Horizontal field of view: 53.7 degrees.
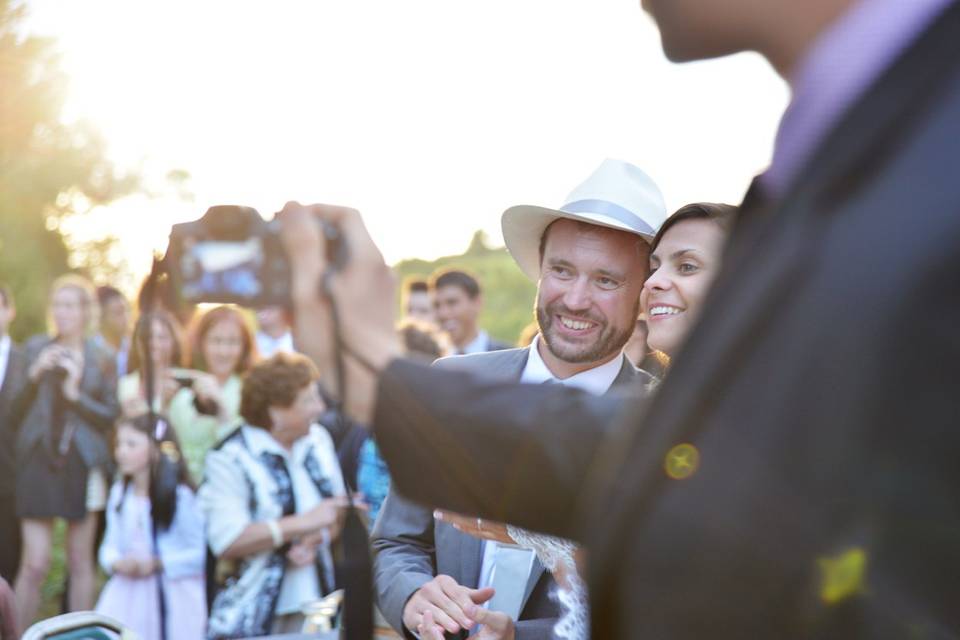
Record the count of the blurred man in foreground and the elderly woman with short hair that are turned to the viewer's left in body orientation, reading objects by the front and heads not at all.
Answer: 1

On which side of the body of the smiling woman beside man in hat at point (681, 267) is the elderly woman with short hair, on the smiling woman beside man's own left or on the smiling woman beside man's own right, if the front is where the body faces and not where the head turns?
on the smiling woman beside man's own right

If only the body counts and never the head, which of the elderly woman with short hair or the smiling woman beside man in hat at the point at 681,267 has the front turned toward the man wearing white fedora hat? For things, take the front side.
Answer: the elderly woman with short hair

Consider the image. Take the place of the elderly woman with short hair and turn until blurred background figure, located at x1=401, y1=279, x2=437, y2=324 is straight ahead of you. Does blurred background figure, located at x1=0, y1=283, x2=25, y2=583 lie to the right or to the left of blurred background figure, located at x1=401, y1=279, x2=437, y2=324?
left

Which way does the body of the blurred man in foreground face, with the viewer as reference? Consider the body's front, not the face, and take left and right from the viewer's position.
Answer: facing to the left of the viewer

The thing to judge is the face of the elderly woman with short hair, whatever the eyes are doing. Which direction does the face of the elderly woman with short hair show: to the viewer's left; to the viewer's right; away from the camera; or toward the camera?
to the viewer's right

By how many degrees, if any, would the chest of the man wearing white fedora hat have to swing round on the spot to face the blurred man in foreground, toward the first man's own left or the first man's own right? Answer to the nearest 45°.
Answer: approximately 45° to the first man's own left

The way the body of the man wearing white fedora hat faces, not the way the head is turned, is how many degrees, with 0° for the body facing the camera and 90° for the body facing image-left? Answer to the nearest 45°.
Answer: approximately 45°
